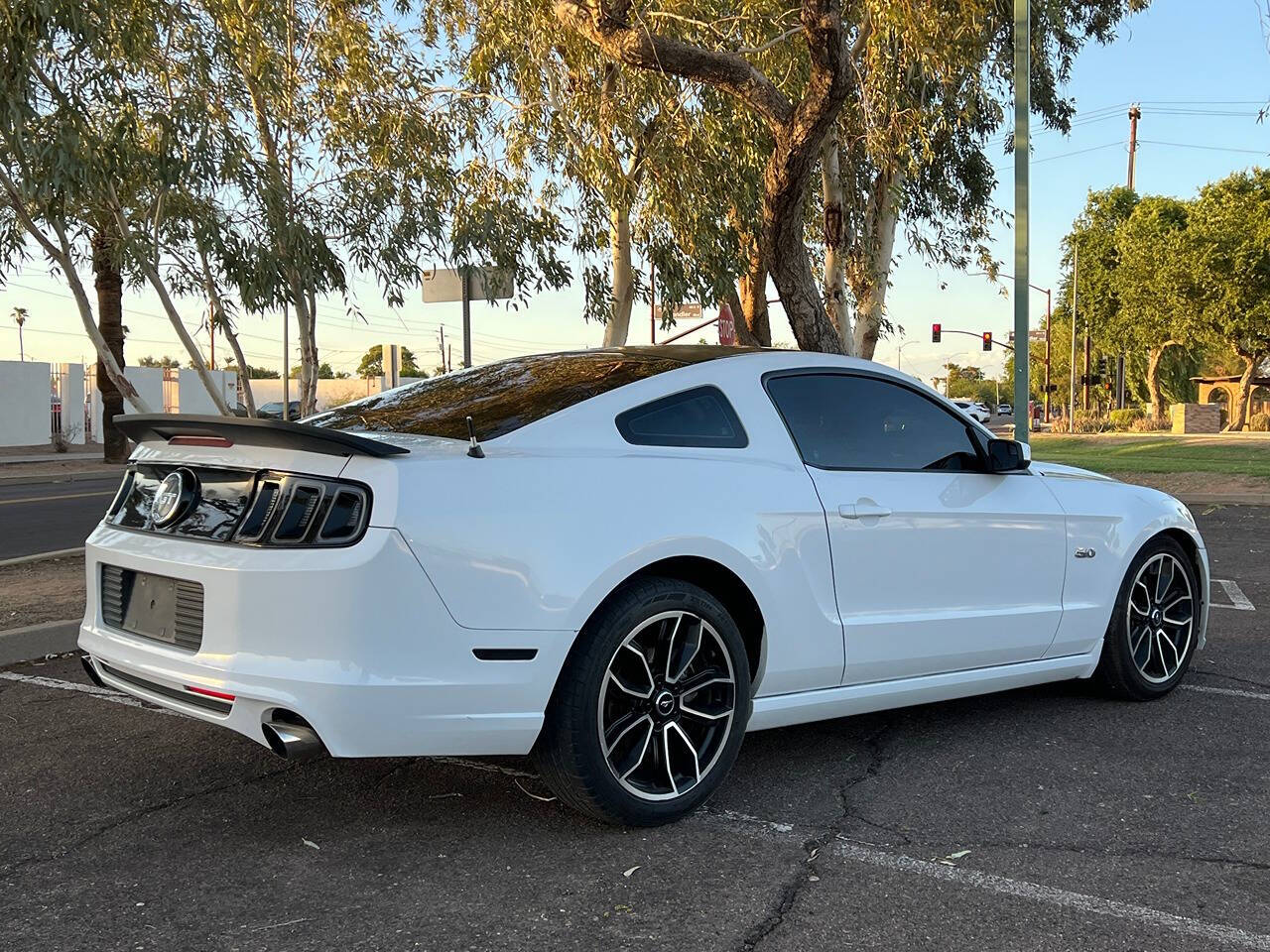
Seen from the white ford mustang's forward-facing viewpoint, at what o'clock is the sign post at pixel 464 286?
The sign post is roughly at 10 o'clock from the white ford mustang.

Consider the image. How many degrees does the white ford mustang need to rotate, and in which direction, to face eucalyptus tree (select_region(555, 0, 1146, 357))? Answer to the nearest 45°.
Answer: approximately 45° to its left

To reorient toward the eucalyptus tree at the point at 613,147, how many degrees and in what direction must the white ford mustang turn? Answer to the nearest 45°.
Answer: approximately 45° to its left

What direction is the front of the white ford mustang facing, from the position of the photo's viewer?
facing away from the viewer and to the right of the viewer

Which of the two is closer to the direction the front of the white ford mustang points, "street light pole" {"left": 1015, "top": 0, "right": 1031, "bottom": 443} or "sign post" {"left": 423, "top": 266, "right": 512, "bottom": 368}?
the street light pole

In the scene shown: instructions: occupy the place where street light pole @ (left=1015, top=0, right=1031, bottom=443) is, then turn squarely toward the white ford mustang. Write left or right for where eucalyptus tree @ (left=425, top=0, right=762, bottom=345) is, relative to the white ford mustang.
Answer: right
